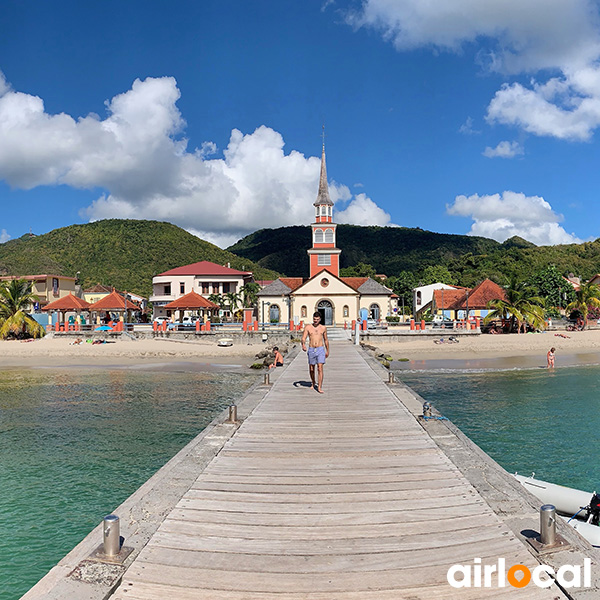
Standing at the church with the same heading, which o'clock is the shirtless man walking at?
The shirtless man walking is roughly at 12 o'clock from the church.

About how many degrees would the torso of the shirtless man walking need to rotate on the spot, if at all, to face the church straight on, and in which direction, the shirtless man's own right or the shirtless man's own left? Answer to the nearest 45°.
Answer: approximately 180°

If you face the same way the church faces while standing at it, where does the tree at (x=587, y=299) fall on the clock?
The tree is roughly at 9 o'clock from the church.

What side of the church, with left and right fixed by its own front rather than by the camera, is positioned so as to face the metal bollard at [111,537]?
front

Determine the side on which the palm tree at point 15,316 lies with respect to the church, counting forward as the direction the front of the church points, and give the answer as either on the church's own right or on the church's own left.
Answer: on the church's own right

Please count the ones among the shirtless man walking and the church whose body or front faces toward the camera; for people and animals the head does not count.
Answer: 2

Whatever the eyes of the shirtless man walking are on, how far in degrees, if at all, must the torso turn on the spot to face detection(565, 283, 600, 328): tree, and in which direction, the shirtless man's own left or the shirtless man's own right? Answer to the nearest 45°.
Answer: approximately 135° to the shirtless man's own left

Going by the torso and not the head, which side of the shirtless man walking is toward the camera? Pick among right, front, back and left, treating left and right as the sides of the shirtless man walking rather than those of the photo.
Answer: front

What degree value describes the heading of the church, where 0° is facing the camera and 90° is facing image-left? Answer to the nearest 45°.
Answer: approximately 0°

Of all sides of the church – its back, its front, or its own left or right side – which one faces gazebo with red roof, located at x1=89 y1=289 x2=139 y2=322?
right

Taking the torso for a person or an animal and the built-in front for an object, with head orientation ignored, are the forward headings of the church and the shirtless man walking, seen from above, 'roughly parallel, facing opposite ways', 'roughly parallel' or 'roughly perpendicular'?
roughly parallel

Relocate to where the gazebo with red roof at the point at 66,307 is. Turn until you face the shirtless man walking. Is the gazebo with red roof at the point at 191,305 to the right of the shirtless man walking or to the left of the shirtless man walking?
left
